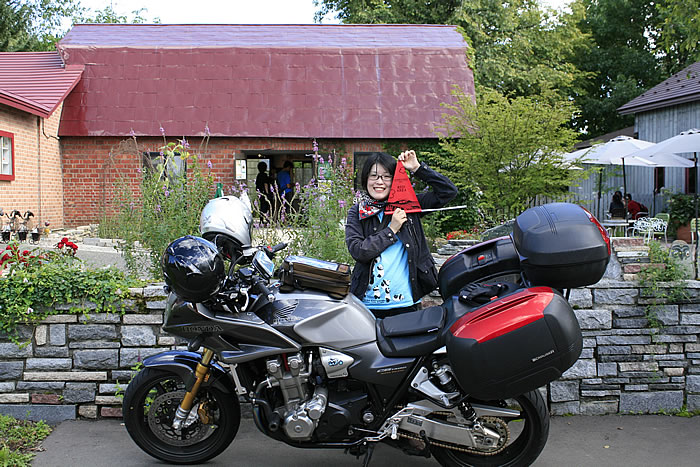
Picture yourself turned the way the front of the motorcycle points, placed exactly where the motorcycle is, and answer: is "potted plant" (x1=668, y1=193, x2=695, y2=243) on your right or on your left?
on your right

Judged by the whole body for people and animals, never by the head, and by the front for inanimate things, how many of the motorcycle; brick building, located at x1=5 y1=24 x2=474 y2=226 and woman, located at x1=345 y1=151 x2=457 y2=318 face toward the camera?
2

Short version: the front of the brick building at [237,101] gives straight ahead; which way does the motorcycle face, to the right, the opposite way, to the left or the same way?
to the right

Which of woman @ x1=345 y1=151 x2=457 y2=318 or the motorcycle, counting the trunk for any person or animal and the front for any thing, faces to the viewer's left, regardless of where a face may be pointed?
the motorcycle

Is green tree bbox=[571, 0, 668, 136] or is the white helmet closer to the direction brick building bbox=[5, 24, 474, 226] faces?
the white helmet

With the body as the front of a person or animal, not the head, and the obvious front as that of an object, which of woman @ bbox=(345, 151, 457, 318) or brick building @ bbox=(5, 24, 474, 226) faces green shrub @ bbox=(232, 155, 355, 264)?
the brick building

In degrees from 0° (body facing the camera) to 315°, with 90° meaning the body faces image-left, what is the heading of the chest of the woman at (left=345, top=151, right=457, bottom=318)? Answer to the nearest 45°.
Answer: approximately 0°

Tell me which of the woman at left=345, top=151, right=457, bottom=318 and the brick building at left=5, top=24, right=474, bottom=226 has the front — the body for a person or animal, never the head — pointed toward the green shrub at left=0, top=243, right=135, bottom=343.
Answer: the brick building

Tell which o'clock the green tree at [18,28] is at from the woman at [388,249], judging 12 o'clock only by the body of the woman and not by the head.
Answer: The green tree is roughly at 5 o'clock from the woman.

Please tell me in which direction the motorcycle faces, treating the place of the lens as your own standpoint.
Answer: facing to the left of the viewer

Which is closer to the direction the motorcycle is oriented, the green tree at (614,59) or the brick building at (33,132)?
the brick building

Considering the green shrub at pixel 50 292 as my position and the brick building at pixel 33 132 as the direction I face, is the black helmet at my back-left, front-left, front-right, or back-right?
back-right

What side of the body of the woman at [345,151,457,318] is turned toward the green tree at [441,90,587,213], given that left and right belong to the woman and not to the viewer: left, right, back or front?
back
